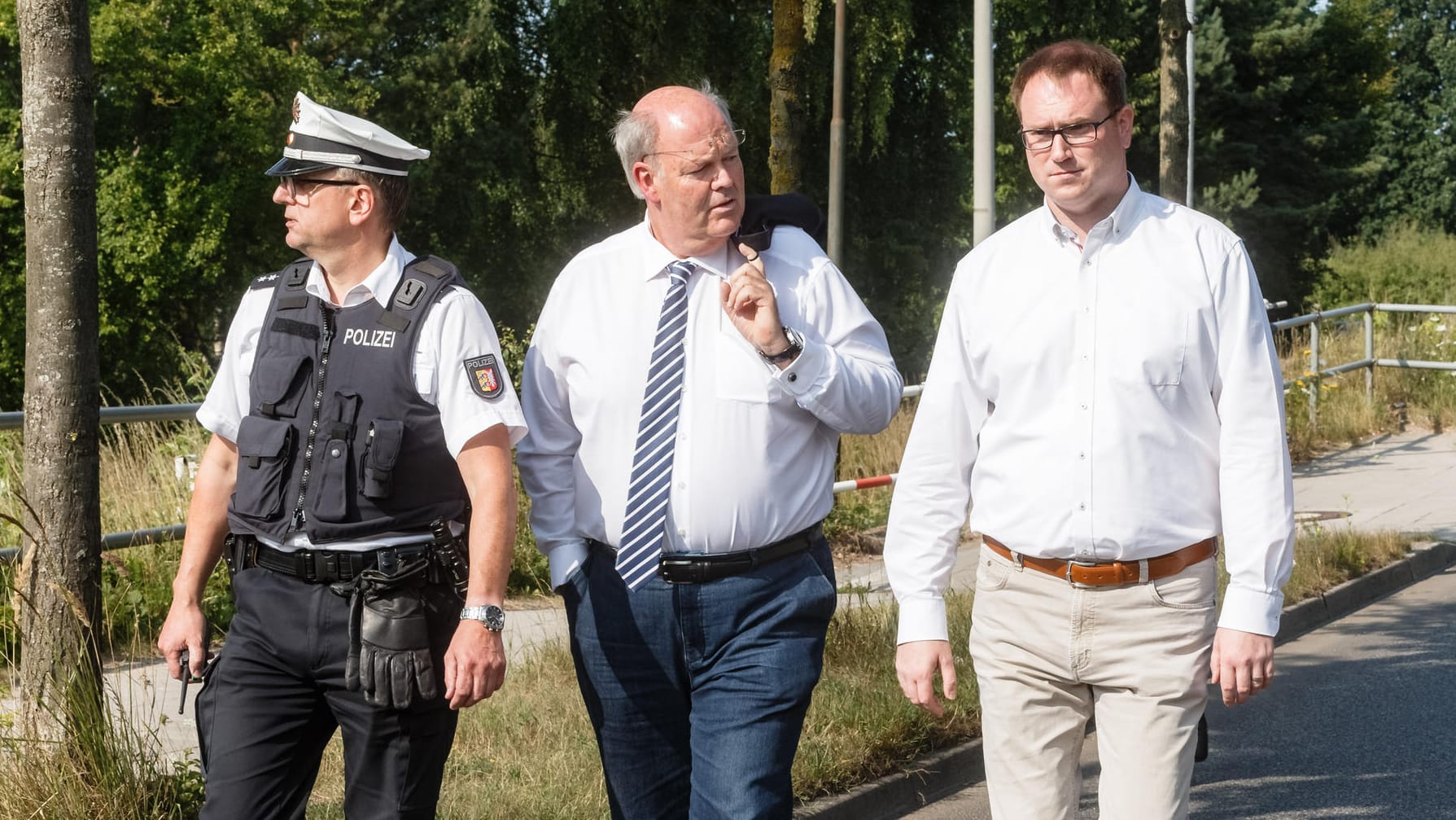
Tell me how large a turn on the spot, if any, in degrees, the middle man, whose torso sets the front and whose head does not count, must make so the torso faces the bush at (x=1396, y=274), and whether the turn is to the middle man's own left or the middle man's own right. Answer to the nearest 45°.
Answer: approximately 135° to the middle man's own left

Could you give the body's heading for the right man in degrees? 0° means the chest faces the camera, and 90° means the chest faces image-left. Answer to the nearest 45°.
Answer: approximately 0°

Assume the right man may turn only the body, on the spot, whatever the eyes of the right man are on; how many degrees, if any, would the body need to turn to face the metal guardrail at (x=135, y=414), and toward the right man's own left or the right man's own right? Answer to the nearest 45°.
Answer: approximately 135° to the right man's own right

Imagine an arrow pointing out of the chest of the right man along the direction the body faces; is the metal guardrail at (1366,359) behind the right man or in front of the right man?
behind

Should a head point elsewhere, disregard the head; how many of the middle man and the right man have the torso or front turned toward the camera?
2

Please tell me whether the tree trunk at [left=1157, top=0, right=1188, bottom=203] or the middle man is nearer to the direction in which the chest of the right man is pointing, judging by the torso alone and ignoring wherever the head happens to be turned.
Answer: the middle man

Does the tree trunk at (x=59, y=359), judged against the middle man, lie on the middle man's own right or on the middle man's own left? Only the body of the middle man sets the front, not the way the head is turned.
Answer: on the middle man's own right

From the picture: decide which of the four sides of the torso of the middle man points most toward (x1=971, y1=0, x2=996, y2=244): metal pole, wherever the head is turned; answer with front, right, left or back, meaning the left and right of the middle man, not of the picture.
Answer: back

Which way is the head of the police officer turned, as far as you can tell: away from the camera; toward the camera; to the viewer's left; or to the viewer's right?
to the viewer's left
